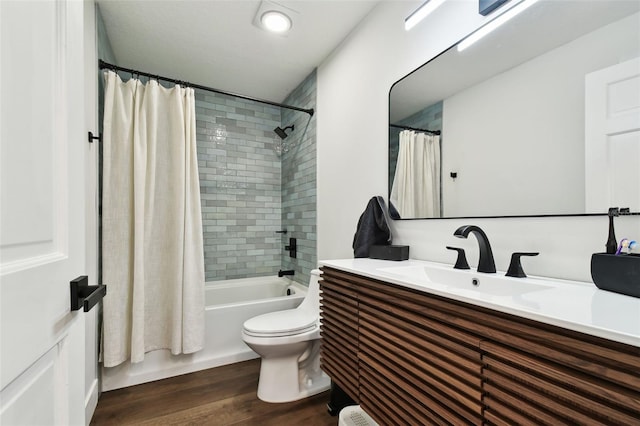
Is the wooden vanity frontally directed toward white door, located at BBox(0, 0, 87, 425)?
yes

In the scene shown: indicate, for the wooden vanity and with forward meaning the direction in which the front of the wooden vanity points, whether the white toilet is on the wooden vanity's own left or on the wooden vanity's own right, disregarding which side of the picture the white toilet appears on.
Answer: on the wooden vanity's own right

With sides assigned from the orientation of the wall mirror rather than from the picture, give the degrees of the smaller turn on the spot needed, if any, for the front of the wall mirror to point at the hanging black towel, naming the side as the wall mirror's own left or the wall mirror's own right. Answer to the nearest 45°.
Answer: approximately 45° to the wall mirror's own right

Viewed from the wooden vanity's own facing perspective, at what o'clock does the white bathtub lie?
The white bathtub is roughly at 2 o'clock from the wooden vanity.

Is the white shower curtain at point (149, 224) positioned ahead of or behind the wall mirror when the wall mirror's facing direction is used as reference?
ahead

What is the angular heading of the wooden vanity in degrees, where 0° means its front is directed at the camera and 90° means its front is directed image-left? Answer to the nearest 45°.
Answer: approximately 45°

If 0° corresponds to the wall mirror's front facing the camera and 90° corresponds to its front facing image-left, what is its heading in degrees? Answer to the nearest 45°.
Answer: approximately 45°

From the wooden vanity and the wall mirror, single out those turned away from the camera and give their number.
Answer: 0
